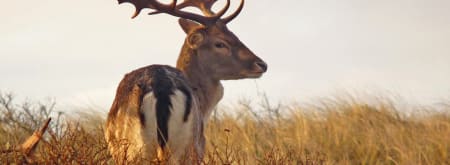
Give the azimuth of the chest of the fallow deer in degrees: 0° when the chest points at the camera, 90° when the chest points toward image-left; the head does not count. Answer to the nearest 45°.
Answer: approximately 225°
